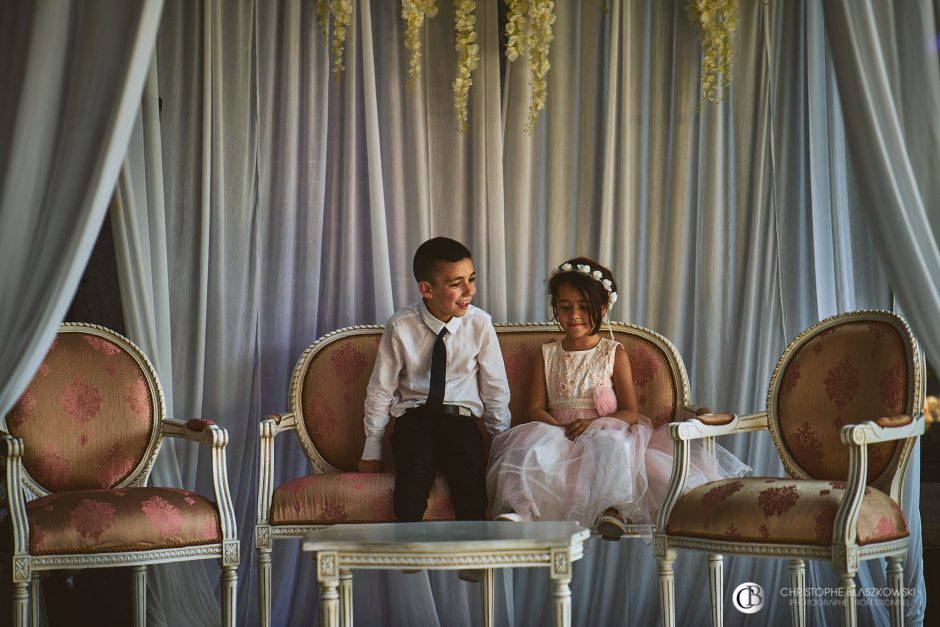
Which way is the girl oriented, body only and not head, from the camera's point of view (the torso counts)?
toward the camera

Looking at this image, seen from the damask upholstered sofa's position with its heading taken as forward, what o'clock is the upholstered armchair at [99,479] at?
The upholstered armchair is roughly at 2 o'clock from the damask upholstered sofa.

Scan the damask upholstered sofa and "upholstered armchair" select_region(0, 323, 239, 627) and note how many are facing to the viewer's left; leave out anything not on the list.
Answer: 0

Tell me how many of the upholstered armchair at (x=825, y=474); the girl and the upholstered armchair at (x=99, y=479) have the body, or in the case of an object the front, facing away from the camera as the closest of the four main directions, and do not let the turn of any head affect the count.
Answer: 0

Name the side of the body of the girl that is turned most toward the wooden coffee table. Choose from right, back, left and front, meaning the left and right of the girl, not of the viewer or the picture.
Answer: front

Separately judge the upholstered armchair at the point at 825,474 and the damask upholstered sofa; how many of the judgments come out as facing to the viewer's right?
0

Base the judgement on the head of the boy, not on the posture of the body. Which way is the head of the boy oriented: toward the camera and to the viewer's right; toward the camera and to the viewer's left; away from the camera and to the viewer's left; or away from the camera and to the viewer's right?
toward the camera and to the viewer's right

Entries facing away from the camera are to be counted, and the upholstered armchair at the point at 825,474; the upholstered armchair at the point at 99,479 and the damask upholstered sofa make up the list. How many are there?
0

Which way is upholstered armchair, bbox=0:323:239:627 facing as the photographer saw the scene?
facing the viewer and to the right of the viewer

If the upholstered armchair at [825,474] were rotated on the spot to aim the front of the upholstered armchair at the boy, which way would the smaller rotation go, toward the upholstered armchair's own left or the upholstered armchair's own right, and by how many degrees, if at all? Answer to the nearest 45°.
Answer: approximately 45° to the upholstered armchair's own right

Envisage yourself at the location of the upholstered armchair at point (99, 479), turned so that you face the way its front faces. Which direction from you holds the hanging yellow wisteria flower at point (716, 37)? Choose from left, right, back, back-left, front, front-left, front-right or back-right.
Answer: front-left

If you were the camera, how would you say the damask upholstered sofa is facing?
facing the viewer
